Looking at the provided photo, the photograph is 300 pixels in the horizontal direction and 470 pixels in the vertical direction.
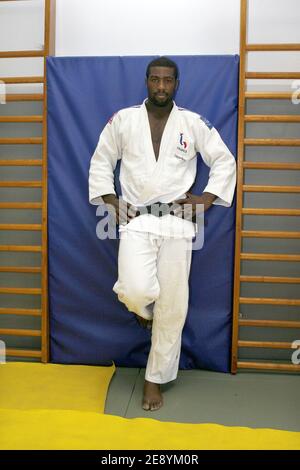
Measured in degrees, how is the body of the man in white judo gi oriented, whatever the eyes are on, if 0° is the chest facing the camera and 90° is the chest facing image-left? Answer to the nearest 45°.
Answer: approximately 0°

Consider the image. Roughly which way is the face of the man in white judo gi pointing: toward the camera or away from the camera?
toward the camera
